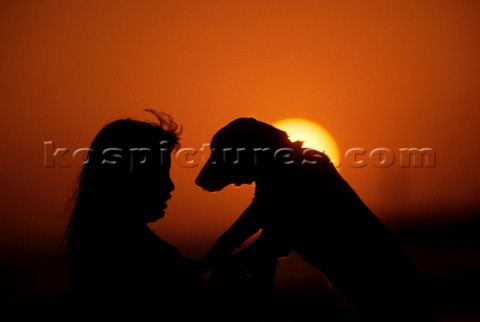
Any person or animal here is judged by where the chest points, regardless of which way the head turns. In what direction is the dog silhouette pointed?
to the viewer's left

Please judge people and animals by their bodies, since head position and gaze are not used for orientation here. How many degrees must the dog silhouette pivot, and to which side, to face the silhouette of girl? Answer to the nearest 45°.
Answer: approximately 45° to its left

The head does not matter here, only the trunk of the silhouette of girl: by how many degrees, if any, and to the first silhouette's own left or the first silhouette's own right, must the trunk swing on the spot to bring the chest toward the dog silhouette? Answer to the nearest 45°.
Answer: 0° — they already face it

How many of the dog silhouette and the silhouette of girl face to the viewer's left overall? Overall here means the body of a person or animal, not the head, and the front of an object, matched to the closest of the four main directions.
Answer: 1

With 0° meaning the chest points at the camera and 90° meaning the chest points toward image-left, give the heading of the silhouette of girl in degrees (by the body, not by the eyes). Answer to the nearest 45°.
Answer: approximately 270°
